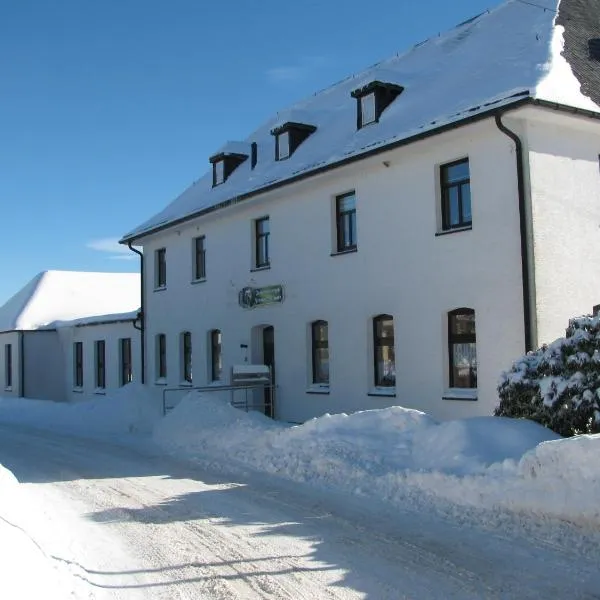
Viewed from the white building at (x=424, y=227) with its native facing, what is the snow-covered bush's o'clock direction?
The snow-covered bush is roughly at 10 o'clock from the white building.

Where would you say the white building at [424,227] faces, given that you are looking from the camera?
facing the viewer and to the left of the viewer

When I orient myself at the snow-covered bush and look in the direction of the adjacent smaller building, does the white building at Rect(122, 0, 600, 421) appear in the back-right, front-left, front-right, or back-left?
front-right

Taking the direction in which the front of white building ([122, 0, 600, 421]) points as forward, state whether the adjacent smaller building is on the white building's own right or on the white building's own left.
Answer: on the white building's own right
